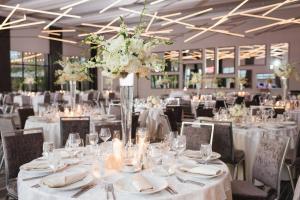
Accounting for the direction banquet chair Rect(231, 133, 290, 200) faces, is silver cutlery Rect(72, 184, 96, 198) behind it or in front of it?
in front

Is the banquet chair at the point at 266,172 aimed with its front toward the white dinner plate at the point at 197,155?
yes

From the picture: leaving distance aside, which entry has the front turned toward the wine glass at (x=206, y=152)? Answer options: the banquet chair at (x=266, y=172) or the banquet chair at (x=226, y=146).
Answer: the banquet chair at (x=266, y=172)

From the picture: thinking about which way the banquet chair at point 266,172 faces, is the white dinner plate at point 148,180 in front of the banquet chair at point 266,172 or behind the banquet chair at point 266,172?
in front

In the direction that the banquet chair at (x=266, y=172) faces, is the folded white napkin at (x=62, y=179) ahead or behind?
ahead
